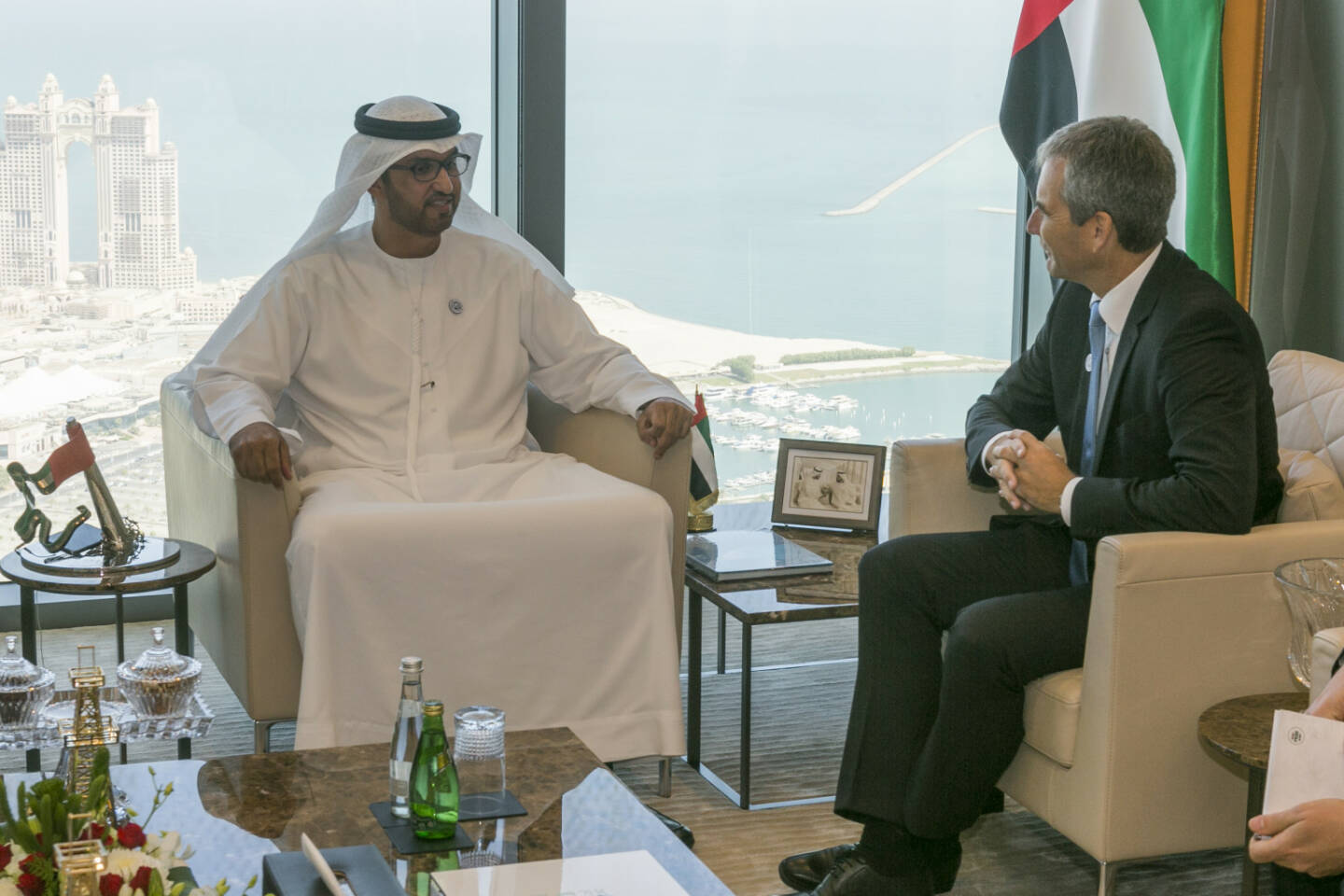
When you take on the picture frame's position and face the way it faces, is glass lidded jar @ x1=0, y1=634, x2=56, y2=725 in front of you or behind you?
in front

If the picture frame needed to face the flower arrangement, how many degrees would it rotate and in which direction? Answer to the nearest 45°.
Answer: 0° — it already faces it

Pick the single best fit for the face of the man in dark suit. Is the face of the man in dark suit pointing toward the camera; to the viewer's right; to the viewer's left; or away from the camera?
to the viewer's left

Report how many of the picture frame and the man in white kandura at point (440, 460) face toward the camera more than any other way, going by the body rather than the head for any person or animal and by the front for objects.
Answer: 2

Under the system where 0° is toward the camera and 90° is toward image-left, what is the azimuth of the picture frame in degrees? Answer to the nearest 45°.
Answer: approximately 0°

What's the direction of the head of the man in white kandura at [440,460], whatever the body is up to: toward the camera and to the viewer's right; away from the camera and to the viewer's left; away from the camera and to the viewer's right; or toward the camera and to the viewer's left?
toward the camera and to the viewer's right

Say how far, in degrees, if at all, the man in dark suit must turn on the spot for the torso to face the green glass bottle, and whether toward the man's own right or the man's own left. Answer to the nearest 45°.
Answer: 0° — they already face it

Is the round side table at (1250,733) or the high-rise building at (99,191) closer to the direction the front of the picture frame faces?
the round side table

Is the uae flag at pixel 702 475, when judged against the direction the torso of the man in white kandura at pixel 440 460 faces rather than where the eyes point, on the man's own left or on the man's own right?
on the man's own left

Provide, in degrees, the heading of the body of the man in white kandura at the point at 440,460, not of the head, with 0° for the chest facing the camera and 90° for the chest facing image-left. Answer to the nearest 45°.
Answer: approximately 0°
